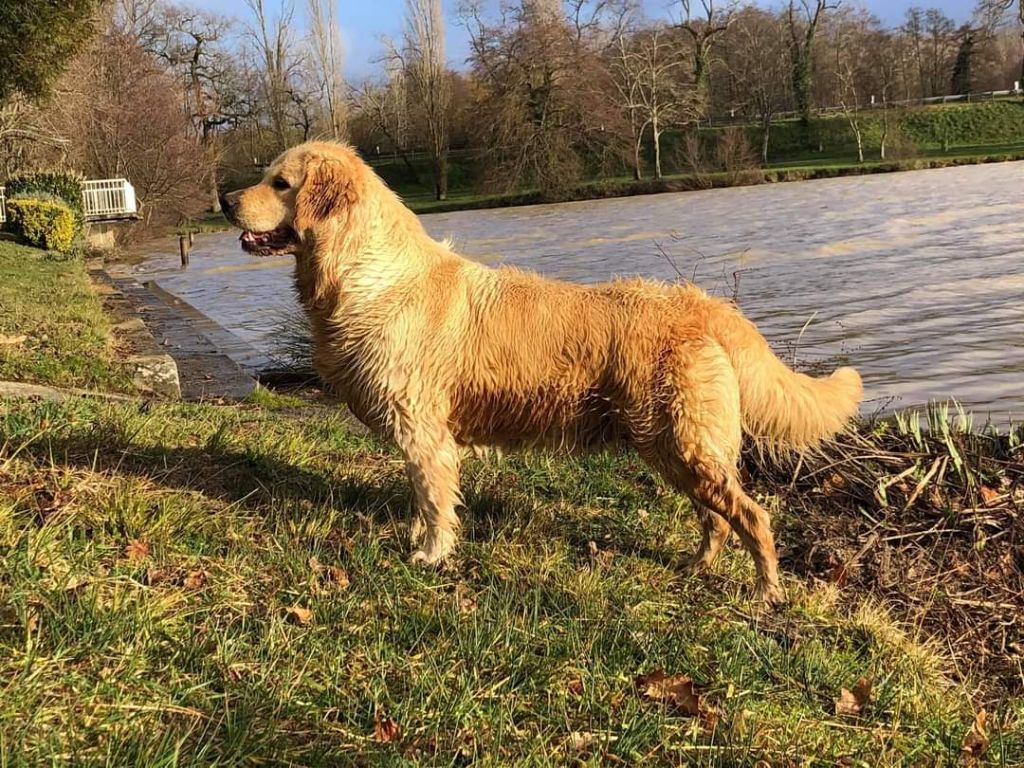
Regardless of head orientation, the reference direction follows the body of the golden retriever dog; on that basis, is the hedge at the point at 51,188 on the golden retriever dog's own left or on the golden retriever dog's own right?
on the golden retriever dog's own right

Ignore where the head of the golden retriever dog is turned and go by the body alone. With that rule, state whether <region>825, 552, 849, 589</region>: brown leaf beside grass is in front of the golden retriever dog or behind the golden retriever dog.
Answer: behind

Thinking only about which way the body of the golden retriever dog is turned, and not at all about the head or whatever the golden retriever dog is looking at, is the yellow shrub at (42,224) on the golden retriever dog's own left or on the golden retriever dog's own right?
on the golden retriever dog's own right

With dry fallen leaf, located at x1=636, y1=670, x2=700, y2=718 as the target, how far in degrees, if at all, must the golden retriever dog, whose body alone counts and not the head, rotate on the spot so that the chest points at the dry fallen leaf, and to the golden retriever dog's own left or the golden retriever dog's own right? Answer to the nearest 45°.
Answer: approximately 90° to the golden retriever dog's own left

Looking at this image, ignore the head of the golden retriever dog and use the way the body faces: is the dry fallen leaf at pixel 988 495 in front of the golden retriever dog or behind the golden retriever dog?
behind

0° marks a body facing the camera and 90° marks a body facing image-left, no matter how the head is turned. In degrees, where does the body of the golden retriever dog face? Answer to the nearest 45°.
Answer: approximately 90°
